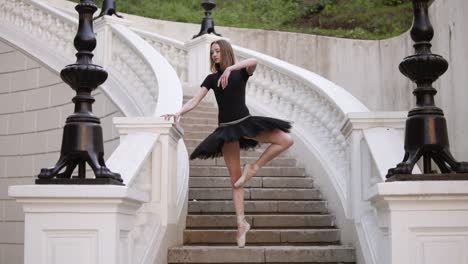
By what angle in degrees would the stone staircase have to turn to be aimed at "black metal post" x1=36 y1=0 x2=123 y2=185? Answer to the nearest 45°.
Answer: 0° — it already faces it

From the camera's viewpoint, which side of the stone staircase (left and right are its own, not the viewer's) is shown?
front

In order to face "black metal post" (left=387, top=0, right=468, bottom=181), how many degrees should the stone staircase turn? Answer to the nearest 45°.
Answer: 0° — it already faces it
